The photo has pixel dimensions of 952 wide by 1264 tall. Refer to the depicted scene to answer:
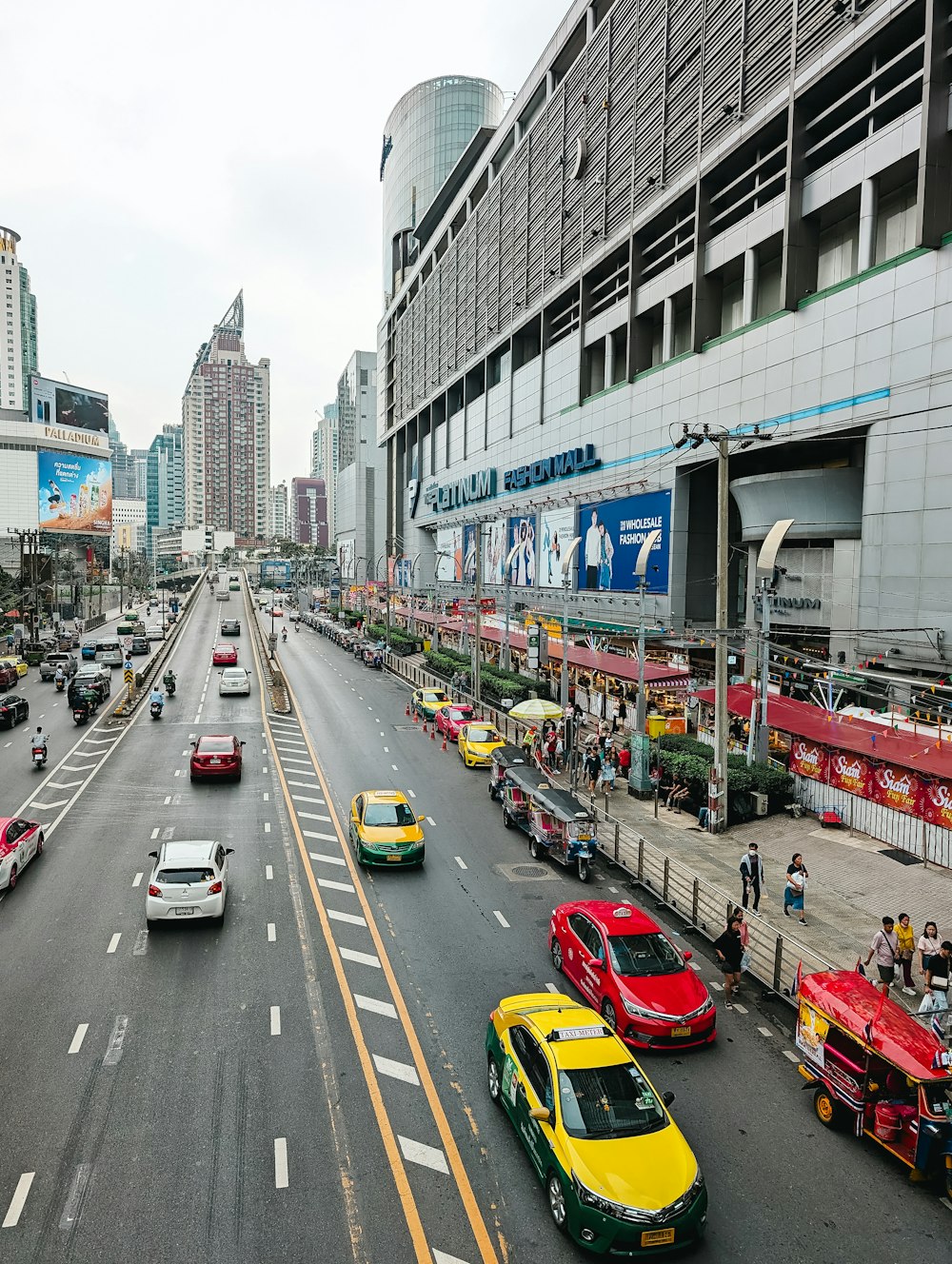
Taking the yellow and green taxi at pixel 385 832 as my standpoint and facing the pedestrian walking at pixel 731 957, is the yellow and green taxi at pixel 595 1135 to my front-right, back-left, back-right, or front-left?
front-right

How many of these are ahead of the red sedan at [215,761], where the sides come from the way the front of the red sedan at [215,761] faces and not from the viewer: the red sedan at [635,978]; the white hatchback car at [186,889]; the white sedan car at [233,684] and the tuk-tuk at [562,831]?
1

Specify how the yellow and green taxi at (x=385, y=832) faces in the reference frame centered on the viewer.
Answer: facing the viewer

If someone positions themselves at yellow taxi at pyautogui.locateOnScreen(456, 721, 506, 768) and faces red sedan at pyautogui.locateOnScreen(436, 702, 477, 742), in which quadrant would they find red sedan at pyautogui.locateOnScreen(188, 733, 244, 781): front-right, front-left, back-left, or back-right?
back-left

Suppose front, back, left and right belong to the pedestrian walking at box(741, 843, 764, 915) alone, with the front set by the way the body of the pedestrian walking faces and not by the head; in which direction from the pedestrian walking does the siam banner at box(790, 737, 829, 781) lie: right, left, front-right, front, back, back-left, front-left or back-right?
back

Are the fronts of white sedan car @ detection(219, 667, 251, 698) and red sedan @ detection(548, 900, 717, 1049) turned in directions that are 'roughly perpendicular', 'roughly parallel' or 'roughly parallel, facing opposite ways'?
roughly parallel, facing opposite ways

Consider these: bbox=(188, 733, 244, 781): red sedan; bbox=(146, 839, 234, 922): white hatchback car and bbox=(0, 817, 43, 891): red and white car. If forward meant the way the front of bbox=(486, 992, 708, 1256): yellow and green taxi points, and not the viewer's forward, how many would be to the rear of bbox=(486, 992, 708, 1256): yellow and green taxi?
3

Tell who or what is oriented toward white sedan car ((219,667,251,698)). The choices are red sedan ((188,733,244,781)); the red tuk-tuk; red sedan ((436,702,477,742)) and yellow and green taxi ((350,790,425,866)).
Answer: red sedan ((188,733,244,781))

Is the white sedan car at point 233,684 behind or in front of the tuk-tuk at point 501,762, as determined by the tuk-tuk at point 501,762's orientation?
behind

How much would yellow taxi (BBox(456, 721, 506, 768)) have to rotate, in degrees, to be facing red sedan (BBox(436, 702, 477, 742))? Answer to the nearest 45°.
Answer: approximately 135° to its left

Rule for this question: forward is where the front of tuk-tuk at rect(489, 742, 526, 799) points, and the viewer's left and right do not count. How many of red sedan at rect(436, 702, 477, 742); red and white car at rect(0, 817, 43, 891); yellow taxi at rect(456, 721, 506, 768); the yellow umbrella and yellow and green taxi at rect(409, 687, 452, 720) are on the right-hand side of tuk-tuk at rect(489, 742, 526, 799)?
1

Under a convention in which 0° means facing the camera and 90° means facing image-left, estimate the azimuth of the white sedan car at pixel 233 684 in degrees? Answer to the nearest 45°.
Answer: approximately 180°

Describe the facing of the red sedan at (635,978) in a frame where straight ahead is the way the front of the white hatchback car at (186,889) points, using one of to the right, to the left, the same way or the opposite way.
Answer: the opposite way

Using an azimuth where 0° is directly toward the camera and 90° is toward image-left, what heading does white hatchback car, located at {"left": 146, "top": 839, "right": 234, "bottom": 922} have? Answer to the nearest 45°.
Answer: approximately 180°

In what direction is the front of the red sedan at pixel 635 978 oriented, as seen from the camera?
facing the viewer and to the right of the viewer

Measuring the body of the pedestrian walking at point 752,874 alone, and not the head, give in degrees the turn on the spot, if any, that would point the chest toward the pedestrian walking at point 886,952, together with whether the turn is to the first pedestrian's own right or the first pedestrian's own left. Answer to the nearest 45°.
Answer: approximately 45° to the first pedestrian's own left

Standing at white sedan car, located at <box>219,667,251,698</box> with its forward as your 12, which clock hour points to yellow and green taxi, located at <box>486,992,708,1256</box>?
The yellow and green taxi is roughly at 6 o'clock from the white sedan car.
